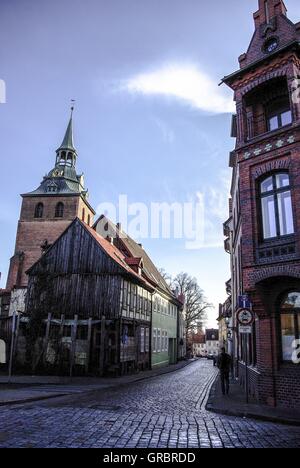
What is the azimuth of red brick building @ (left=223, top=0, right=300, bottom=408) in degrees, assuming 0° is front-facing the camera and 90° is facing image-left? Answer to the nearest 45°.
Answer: approximately 45°

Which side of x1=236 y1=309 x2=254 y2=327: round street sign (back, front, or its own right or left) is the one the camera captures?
front

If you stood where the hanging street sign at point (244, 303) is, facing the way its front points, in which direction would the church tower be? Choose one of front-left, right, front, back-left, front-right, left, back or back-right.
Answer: back-right

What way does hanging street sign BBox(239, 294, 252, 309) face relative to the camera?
toward the camera

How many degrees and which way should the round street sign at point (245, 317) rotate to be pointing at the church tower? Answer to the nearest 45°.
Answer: approximately 135° to its right

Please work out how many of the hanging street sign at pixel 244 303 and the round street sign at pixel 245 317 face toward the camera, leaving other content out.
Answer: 2

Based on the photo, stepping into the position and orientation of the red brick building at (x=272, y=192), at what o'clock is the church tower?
The church tower is roughly at 3 o'clock from the red brick building.
